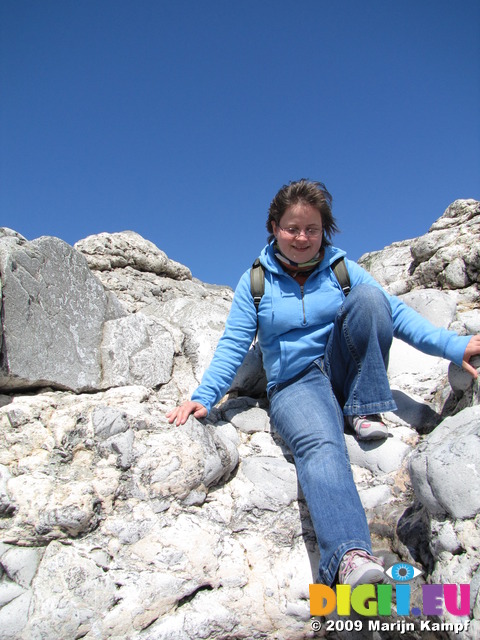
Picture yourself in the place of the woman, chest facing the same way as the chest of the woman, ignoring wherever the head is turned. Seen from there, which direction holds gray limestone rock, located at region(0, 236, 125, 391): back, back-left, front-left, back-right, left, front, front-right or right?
right
